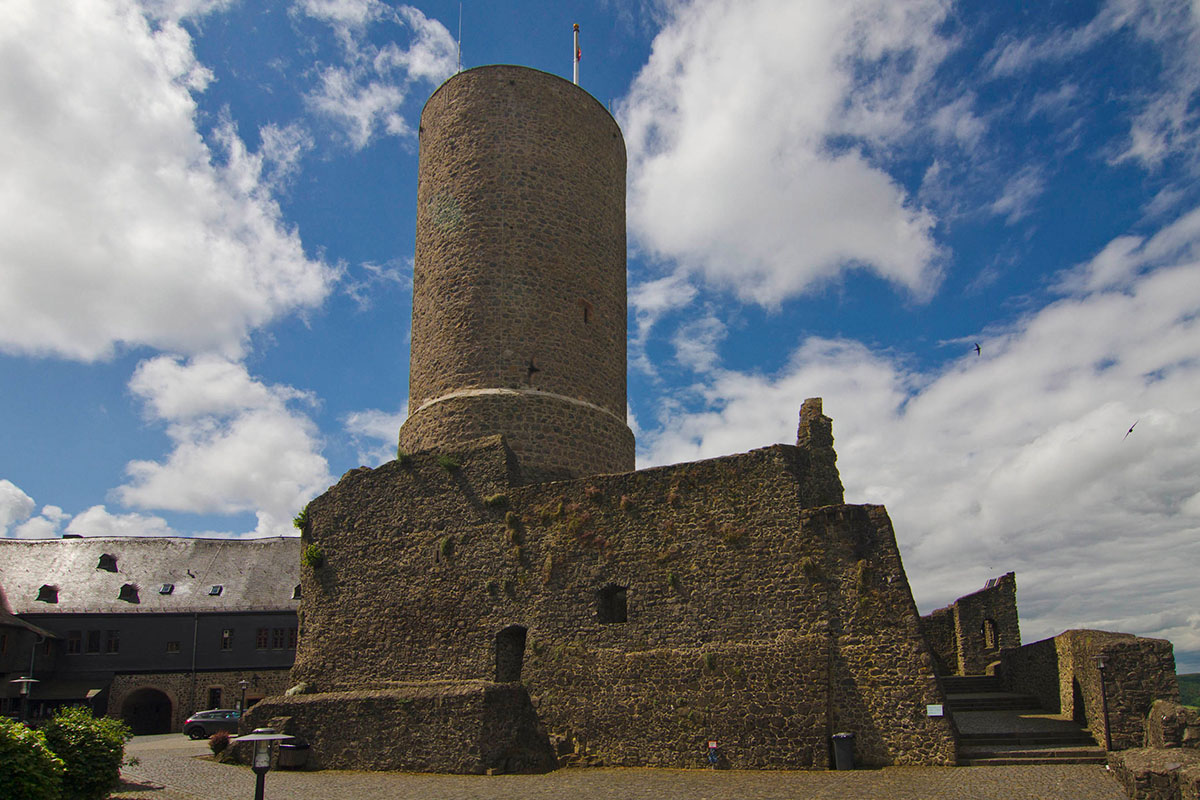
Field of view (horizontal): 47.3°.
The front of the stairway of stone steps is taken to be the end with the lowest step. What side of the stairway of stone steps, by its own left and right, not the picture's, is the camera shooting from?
front

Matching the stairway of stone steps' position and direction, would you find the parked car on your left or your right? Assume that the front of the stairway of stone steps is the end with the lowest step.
on your right

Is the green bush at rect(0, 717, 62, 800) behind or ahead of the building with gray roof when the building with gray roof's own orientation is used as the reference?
ahead

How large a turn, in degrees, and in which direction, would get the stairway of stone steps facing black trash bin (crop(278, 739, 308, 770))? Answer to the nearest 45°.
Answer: approximately 90° to its right

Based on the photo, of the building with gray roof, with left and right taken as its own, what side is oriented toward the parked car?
front

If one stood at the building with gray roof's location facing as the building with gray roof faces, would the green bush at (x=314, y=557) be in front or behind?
in front

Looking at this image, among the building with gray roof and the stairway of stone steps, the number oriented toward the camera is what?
2

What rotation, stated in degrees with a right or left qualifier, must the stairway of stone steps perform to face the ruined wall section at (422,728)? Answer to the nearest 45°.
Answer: approximately 90° to its right

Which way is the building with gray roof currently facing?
toward the camera

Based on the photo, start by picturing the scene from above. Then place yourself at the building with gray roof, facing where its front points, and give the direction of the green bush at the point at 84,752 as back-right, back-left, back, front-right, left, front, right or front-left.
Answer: front
